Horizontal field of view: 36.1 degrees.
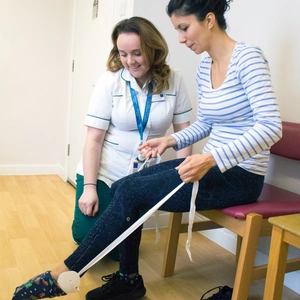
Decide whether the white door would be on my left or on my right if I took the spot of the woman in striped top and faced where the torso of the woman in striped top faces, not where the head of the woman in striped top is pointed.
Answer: on my right

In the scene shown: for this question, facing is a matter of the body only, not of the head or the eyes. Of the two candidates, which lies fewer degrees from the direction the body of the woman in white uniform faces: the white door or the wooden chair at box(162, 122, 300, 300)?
the wooden chair

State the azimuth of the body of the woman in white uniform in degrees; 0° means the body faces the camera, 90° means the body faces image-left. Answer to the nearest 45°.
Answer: approximately 0°

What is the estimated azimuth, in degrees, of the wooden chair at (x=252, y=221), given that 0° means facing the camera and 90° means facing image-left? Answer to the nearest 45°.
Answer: approximately 45°

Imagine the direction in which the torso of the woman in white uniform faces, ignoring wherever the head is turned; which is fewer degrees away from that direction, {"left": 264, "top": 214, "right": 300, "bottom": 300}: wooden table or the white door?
the wooden table

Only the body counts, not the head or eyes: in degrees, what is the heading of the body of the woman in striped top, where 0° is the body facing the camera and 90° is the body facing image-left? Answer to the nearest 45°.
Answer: approximately 45°
